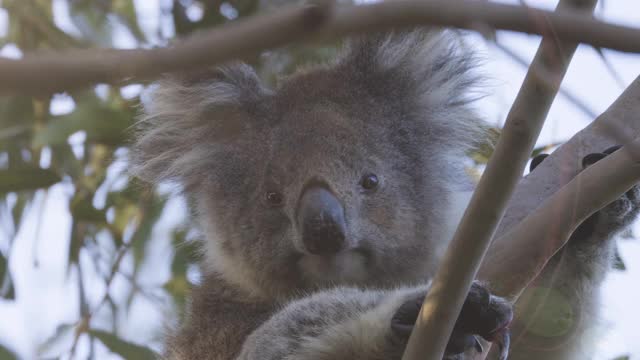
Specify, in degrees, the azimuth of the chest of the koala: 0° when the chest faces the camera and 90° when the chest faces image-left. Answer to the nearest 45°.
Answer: approximately 0°

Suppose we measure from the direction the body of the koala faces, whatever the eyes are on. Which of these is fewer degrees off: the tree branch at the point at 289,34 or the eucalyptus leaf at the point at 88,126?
the tree branch

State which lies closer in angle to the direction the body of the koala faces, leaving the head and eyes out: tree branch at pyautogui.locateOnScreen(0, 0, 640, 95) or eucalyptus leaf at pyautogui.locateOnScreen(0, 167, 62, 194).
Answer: the tree branch

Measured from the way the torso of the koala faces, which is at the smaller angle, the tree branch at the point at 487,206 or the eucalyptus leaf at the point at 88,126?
the tree branch

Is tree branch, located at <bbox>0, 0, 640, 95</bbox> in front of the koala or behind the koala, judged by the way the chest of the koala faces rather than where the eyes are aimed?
in front

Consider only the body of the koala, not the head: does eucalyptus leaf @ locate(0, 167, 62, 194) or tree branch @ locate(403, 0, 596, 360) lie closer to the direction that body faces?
the tree branch
